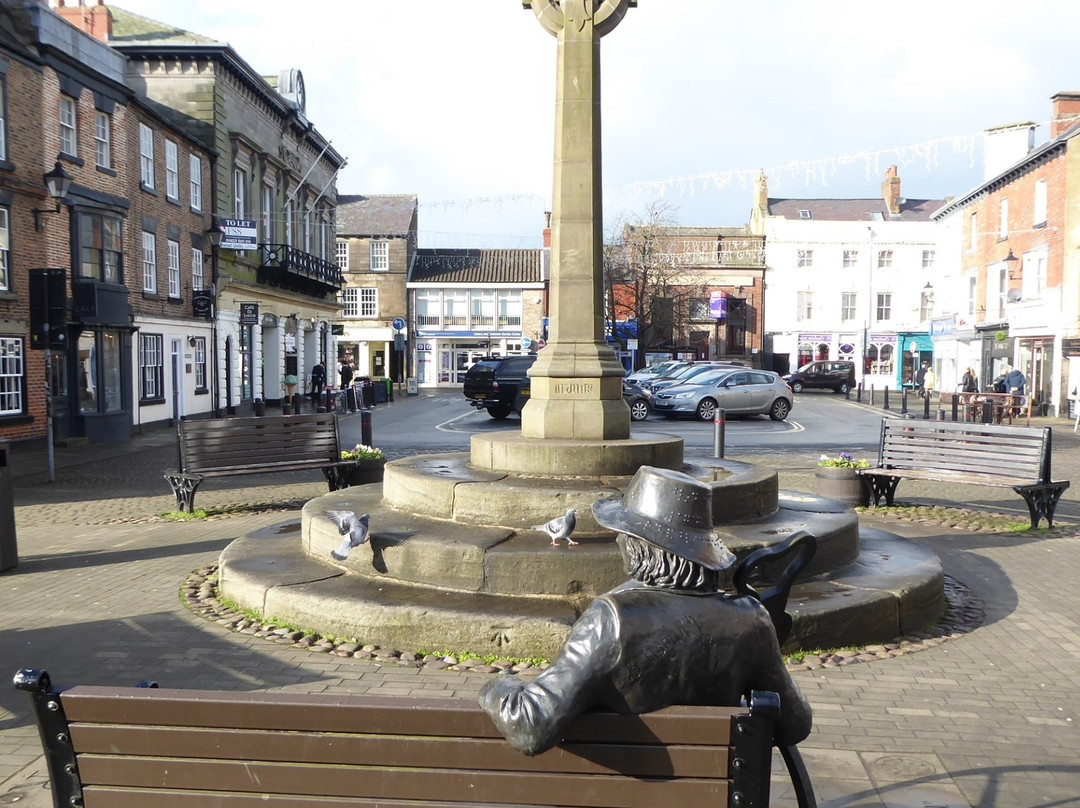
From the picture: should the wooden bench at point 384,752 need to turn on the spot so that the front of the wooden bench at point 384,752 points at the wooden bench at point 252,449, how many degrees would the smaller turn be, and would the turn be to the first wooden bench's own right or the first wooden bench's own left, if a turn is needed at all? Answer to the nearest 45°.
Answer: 0° — it already faces it

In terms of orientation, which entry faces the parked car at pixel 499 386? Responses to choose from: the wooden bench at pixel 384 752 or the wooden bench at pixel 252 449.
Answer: the wooden bench at pixel 384 752

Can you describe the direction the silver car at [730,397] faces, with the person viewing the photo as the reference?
facing the viewer and to the left of the viewer

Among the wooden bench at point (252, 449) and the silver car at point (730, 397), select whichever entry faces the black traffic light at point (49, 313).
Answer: the silver car

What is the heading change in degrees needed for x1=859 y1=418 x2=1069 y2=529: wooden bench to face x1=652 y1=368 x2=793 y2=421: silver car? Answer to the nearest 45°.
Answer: approximately 90° to its right

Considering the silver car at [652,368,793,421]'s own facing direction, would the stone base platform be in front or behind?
in front

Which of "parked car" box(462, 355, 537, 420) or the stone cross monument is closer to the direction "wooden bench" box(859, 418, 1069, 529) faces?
the stone cross monument

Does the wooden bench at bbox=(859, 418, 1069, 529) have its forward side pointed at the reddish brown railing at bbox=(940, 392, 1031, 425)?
no

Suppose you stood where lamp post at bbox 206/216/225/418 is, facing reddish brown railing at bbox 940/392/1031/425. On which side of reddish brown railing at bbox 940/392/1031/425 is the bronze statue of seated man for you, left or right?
right

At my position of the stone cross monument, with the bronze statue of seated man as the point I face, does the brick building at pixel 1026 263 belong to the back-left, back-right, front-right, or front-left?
back-left

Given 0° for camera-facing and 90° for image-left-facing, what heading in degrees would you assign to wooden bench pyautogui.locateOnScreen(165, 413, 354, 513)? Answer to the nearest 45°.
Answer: approximately 315°

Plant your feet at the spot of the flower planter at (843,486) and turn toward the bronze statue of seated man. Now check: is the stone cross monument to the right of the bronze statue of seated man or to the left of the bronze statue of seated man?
right

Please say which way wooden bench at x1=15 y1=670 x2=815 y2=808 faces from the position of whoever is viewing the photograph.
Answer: facing away from the viewer

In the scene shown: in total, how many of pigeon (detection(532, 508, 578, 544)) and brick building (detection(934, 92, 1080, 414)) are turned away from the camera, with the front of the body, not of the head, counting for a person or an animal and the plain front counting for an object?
0

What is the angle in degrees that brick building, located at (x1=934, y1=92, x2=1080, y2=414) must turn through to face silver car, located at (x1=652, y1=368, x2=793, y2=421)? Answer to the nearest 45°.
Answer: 0° — it already faces it

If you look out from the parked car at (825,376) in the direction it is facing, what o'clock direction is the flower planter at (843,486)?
The flower planter is roughly at 9 o'clock from the parked car.

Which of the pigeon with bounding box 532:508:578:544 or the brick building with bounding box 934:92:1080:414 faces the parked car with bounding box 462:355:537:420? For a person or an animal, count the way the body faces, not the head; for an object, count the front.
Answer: the brick building

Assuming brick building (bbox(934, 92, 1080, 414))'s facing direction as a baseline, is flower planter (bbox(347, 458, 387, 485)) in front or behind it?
in front
